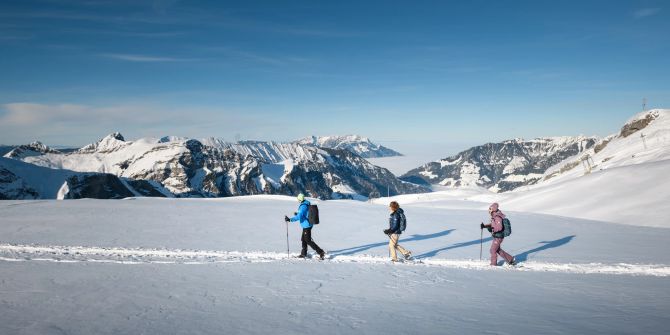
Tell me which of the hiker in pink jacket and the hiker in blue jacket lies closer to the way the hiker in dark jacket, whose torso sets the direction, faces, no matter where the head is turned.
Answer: the hiker in blue jacket

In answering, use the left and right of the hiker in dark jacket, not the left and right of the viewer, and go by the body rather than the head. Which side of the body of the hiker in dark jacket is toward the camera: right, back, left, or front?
left

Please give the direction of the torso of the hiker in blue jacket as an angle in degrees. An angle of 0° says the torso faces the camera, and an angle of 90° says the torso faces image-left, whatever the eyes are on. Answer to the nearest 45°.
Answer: approximately 90°

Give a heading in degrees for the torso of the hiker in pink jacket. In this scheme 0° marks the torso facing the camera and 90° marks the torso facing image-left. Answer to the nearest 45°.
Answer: approximately 90°

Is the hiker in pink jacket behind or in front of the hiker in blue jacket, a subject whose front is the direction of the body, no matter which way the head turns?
behind

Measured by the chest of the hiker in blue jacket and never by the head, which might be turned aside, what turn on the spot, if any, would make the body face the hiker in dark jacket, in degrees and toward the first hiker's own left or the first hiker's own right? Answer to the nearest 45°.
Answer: approximately 180°

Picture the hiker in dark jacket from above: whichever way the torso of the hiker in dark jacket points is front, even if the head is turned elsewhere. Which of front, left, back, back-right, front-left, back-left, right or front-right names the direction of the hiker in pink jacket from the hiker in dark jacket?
back
